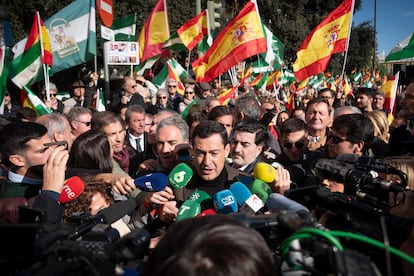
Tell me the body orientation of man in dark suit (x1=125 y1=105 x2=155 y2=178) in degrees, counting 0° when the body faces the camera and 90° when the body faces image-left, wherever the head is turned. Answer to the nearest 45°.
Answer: approximately 315°

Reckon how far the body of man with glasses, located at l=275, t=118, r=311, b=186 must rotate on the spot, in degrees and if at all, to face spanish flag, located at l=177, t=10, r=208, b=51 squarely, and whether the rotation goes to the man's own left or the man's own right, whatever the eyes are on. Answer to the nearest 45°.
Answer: approximately 135° to the man's own right

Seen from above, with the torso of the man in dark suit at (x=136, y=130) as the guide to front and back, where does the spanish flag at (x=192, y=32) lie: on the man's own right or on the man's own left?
on the man's own left

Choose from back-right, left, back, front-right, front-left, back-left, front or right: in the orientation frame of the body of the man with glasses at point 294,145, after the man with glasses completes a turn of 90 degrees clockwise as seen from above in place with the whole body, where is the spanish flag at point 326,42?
right

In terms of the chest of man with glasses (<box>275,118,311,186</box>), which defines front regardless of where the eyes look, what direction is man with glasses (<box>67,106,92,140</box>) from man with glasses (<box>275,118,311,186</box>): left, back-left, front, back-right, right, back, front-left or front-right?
right

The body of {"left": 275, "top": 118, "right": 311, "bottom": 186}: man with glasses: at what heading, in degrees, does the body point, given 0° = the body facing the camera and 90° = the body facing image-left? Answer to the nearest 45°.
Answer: approximately 0°

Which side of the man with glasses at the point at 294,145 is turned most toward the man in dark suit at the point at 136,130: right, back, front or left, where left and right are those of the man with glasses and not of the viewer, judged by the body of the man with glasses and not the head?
right

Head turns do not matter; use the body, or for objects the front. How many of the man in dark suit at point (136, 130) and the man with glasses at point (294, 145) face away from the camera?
0

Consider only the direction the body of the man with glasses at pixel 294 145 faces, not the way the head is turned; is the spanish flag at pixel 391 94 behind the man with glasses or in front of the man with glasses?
behind

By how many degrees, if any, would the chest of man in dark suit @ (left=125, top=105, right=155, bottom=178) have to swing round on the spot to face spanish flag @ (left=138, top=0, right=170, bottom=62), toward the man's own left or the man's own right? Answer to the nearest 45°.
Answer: approximately 135° to the man's own left

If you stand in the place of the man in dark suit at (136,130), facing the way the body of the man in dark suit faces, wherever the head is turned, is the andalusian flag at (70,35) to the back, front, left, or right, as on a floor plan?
back

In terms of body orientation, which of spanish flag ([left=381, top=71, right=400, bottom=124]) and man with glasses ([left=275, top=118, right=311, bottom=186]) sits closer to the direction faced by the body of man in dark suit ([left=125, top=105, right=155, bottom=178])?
the man with glasses
